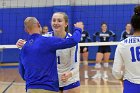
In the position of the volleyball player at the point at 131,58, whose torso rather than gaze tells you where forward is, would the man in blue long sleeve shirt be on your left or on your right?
on your left

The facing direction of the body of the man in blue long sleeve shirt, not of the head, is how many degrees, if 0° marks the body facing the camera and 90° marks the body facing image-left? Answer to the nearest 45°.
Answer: approximately 225°

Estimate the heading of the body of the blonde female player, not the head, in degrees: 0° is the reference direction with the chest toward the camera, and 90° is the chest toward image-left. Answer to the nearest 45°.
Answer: approximately 45°

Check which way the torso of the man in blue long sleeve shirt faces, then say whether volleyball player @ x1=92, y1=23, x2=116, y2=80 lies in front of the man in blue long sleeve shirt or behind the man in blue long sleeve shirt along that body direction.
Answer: in front

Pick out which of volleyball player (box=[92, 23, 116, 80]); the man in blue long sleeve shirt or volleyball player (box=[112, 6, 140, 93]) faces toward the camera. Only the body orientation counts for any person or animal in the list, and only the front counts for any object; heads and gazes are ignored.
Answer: volleyball player (box=[92, 23, 116, 80])

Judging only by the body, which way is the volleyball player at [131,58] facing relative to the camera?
away from the camera

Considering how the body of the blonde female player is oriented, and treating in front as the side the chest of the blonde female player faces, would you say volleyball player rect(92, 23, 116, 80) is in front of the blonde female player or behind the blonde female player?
behind

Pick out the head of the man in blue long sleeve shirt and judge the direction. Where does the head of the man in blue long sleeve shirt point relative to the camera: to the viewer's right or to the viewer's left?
to the viewer's right

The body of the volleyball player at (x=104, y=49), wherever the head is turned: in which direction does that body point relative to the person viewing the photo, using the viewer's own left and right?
facing the viewer

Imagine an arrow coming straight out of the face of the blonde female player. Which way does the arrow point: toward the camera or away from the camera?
toward the camera

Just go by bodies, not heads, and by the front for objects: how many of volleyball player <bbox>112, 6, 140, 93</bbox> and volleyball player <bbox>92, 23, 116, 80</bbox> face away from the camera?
1

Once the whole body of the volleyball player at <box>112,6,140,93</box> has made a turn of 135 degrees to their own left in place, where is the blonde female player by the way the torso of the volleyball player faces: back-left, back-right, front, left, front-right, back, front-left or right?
right

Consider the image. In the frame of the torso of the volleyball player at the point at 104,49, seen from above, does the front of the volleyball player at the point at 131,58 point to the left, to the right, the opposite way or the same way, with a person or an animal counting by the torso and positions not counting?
the opposite way

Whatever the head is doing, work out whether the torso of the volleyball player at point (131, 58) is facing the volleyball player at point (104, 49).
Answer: yes
